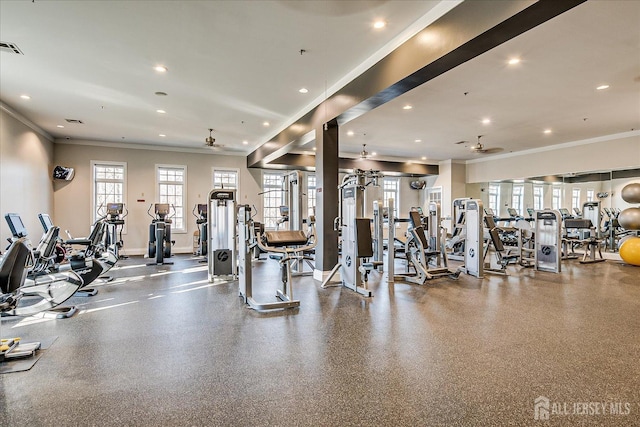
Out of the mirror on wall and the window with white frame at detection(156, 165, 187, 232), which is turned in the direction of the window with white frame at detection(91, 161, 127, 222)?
the mirror on wall

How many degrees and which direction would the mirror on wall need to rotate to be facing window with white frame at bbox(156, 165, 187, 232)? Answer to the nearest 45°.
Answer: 0° — it already faces it

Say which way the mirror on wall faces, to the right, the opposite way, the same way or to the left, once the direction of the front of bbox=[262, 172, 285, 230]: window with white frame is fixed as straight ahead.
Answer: to the right

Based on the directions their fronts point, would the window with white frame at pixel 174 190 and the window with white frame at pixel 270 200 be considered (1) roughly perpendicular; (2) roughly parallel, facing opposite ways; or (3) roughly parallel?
roughly parallel

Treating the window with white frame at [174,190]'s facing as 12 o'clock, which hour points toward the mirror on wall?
The mirror on wall is roughly at 10 o'clock from the window with white frame.

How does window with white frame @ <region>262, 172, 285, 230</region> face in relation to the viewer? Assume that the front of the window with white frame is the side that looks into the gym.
toward the camera

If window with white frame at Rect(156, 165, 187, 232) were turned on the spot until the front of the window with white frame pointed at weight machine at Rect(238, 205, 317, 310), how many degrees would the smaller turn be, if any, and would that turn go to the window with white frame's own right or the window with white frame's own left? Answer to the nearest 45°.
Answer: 0° — it already faces it

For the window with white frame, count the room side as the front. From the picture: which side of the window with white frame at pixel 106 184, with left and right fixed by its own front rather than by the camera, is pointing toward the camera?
front

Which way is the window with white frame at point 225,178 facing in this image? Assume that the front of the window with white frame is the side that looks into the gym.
toward the camera

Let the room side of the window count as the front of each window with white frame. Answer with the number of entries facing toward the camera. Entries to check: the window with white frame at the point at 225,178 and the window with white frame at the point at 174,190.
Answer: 2

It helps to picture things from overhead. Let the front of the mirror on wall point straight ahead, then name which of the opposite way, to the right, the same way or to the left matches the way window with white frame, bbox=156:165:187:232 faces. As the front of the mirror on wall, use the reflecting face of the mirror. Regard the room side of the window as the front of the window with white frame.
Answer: to the left

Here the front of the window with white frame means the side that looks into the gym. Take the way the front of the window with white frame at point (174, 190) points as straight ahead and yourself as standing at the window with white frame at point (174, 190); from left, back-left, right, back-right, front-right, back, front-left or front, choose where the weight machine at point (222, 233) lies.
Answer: front

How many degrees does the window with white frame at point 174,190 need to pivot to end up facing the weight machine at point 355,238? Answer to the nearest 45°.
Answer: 0° — it already faces it

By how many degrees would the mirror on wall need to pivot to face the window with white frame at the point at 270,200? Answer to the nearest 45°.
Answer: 0° — it already faces it

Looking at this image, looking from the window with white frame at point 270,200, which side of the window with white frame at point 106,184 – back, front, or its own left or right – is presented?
left

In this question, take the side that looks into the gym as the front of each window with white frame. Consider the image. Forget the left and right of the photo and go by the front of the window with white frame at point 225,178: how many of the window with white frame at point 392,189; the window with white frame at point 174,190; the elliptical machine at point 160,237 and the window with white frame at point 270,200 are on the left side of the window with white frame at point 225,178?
2

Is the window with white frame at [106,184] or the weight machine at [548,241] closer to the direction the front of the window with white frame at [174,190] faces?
the weight machine

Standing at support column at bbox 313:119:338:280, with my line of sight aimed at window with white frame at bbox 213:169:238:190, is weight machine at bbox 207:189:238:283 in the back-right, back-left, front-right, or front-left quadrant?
front-left

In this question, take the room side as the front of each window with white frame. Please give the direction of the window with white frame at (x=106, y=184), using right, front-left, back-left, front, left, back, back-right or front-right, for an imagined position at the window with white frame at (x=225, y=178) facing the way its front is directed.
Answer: right

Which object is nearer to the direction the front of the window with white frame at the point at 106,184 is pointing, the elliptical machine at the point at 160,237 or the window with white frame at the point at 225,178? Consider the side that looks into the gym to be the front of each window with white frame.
the elliptical machine
